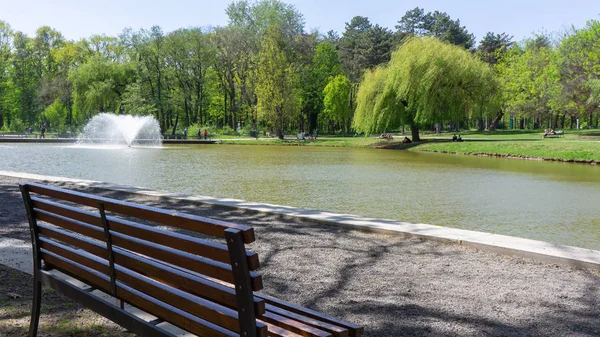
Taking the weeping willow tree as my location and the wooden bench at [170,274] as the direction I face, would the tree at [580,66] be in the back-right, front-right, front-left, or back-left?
back-left

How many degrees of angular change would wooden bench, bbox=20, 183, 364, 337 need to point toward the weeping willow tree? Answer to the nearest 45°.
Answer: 0° — it already faces it

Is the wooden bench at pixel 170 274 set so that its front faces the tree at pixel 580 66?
yes

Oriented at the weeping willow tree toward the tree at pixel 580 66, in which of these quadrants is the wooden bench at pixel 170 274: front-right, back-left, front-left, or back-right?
back-right

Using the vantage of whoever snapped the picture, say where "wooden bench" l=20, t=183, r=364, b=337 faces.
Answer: facing away from the viewer and to the right of the viewer
